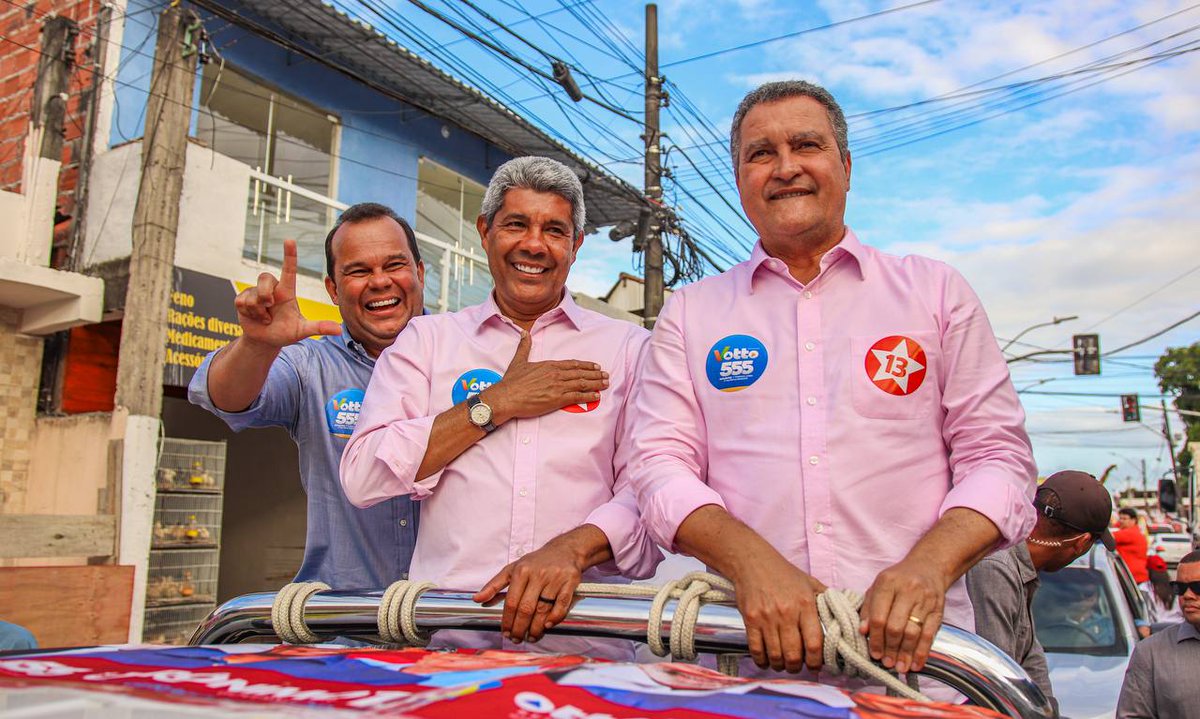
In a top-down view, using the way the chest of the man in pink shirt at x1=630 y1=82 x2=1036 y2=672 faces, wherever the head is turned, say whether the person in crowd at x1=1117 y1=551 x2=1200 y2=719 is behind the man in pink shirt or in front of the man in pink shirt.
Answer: behind

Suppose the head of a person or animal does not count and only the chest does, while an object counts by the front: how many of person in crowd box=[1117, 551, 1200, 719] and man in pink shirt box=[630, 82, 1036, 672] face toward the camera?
2

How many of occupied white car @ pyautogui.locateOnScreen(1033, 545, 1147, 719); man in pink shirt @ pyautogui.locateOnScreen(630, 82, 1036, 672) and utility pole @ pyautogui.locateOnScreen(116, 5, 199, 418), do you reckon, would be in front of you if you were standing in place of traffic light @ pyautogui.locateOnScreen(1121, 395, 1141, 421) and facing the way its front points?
3

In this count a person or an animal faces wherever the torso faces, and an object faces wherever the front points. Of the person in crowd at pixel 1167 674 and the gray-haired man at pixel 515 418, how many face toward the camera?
2

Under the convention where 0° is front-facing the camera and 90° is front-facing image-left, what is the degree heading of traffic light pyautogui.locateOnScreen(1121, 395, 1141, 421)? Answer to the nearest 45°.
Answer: approximately 0°

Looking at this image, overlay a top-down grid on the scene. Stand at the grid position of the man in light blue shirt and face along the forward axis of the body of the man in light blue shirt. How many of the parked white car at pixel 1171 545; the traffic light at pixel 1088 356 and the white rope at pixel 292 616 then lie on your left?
2

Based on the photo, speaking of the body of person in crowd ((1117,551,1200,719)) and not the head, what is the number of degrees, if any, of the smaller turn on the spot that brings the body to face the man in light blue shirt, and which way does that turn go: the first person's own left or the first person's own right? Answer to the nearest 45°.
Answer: approximately 45° to the first person's own right

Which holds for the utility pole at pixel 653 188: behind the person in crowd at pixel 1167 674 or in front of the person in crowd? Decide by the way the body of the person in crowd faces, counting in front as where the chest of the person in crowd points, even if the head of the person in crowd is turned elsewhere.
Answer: behind

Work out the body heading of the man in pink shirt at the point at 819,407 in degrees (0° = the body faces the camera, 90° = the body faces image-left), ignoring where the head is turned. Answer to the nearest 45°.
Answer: approximately 0°

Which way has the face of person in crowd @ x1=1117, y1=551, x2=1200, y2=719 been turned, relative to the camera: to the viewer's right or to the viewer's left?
to the viewer's left
